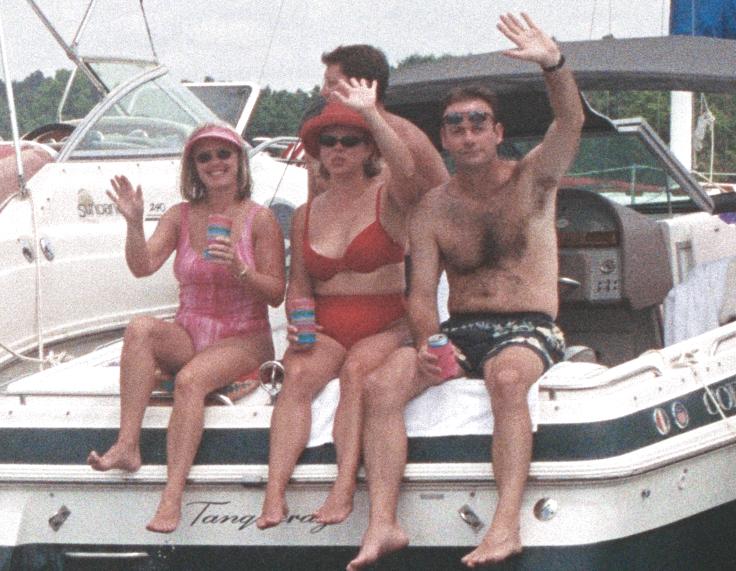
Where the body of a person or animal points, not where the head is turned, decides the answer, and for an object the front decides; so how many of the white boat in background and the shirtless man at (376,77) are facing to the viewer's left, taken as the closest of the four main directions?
1

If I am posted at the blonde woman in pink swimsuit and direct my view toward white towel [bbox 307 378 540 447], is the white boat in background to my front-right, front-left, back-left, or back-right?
back-left

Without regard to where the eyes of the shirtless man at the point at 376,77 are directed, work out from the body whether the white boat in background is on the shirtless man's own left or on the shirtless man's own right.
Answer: on the shirtless man's own right
